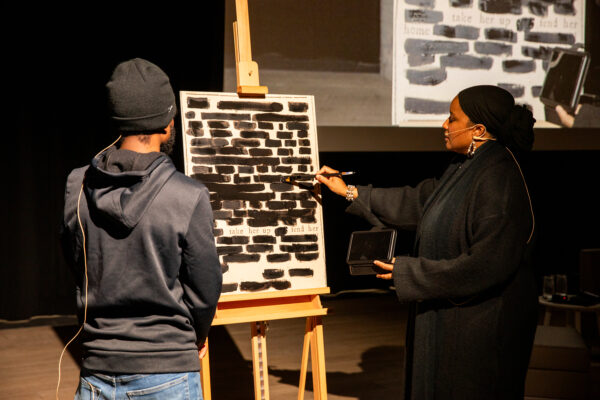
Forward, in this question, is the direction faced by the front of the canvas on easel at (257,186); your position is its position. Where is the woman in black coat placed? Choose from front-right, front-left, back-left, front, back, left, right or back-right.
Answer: front-left

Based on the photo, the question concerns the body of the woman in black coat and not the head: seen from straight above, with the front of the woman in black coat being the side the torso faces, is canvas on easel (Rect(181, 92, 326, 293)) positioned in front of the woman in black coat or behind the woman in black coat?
in front

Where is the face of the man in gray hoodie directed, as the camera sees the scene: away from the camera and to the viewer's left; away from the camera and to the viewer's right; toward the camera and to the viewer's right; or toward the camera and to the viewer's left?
away from the camera and to the viewer's right

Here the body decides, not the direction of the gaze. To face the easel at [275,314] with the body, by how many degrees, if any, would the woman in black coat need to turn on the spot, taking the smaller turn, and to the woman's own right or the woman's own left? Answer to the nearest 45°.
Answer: approximately 45° to the woman's own right

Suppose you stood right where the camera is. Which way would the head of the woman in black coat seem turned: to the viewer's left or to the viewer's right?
to the viewer's left

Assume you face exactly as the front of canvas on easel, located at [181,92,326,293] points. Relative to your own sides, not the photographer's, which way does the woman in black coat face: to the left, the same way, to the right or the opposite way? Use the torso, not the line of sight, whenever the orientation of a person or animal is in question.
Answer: to the right

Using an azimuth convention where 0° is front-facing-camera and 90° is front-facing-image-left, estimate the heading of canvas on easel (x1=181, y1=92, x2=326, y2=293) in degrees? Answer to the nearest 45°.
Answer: approximately 0°

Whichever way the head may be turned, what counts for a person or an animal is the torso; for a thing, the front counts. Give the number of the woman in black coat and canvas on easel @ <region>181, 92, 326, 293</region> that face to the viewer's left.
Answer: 1

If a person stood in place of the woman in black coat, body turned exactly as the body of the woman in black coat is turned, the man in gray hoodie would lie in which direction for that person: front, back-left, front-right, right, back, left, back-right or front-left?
front-left

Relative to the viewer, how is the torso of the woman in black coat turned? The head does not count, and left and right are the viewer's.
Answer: facing to the left of the viewer

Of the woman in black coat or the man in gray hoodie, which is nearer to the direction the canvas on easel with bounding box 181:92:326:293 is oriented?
the man in gray hoodie
